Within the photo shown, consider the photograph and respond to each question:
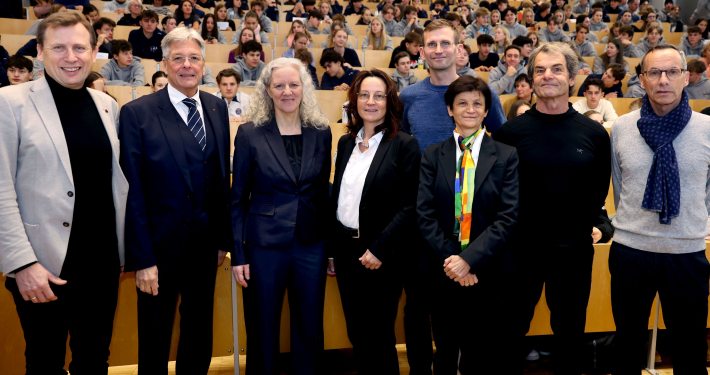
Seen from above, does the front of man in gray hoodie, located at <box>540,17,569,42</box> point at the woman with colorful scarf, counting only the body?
yes

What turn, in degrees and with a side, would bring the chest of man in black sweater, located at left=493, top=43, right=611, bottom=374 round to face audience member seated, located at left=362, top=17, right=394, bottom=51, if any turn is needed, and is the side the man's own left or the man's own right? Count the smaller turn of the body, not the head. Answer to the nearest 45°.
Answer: approximately 135° to the man's own right

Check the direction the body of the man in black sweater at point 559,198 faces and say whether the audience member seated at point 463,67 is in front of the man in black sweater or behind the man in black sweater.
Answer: behind

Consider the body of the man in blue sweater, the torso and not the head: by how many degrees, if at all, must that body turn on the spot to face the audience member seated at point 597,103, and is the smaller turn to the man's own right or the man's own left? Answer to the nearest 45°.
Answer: approximately 135° to the man's own left

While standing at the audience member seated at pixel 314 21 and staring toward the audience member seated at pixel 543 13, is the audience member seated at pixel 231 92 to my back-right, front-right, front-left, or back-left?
back-right

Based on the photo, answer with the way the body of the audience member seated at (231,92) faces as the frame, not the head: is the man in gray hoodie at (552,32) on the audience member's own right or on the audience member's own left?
on the audience member's own left

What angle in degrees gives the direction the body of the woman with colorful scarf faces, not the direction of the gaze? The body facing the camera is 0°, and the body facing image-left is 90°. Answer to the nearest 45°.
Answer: approximately 0°

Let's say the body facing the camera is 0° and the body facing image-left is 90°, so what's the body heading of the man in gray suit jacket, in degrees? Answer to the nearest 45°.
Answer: approximately 315°

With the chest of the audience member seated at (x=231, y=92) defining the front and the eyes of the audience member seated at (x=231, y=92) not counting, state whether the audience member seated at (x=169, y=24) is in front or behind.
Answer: behind

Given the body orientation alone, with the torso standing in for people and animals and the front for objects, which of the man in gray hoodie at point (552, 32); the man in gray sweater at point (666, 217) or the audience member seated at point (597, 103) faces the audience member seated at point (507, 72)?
the man in gray hoodie at point (552, 32)
